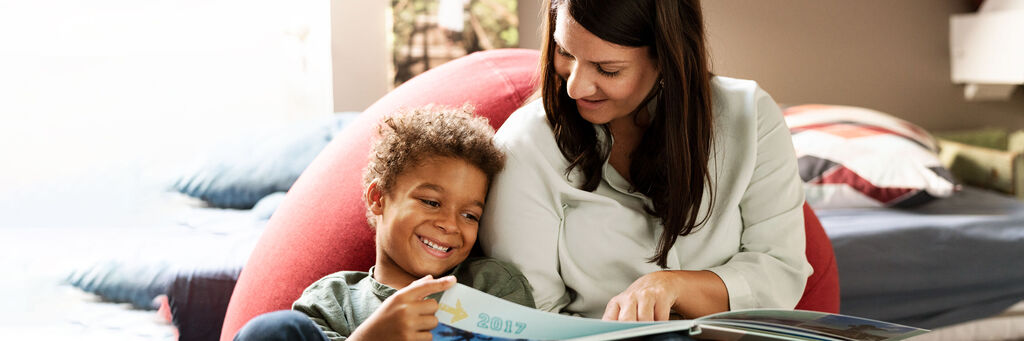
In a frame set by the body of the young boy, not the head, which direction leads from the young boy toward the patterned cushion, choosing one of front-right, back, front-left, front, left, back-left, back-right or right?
left

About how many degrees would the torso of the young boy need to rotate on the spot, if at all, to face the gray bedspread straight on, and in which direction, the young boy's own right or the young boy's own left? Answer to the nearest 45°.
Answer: approximately 90° to the young boy's own left

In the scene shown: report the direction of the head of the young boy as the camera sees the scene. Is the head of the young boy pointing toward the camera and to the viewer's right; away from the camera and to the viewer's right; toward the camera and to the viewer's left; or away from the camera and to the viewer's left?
toward the camera and to the viewer's right

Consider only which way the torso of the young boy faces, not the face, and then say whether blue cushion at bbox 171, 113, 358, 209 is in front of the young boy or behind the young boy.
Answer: behind

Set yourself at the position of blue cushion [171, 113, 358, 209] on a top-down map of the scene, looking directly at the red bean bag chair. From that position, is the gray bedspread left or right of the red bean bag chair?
left

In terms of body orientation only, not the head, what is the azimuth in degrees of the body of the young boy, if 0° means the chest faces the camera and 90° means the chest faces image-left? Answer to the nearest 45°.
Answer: approximately 315°
